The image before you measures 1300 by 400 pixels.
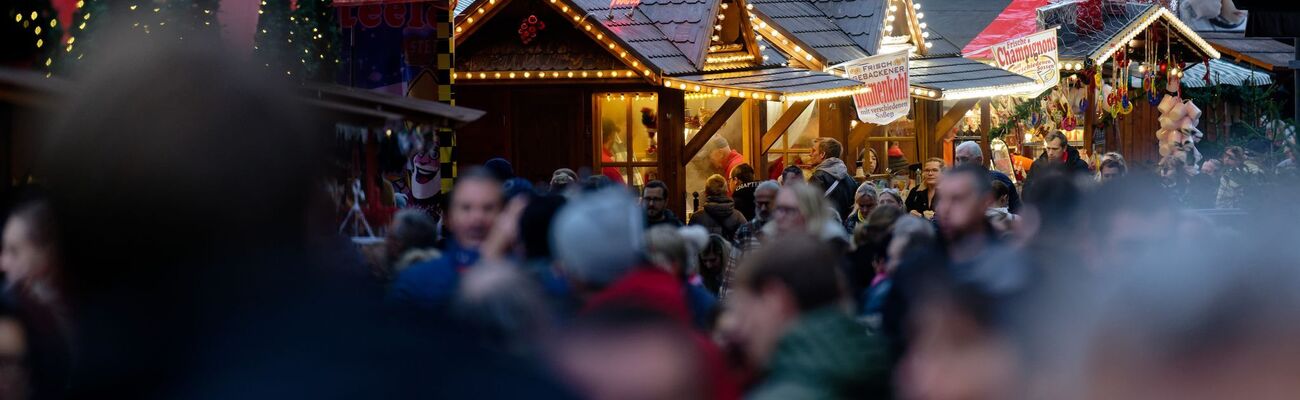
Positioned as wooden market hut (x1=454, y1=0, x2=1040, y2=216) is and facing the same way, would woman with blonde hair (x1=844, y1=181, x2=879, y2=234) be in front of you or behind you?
in front

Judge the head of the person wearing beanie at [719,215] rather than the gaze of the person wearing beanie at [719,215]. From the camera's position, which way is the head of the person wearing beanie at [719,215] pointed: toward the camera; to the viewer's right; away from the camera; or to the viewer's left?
away from the camera

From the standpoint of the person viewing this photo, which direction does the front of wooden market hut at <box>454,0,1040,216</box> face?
facing the viewer and to the right of the viewer

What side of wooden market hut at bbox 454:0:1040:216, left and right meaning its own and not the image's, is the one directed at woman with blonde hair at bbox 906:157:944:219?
front

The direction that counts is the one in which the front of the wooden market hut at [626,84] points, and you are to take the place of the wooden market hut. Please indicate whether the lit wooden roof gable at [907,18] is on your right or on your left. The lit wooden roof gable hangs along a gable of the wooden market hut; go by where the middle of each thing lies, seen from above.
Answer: on your left

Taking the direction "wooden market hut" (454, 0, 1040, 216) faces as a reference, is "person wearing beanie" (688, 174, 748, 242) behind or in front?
in front

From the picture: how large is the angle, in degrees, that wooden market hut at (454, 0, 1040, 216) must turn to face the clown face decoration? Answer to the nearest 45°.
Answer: approximately 90° to its right

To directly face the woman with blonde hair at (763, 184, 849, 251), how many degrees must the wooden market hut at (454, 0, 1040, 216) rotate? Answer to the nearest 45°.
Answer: approximately 45° to its right

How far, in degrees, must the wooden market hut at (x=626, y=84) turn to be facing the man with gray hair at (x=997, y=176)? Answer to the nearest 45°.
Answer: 0° — it already faces them

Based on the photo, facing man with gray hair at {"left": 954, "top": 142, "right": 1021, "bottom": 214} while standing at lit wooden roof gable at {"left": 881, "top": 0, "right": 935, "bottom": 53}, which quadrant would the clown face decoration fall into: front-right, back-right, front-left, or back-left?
front-right
